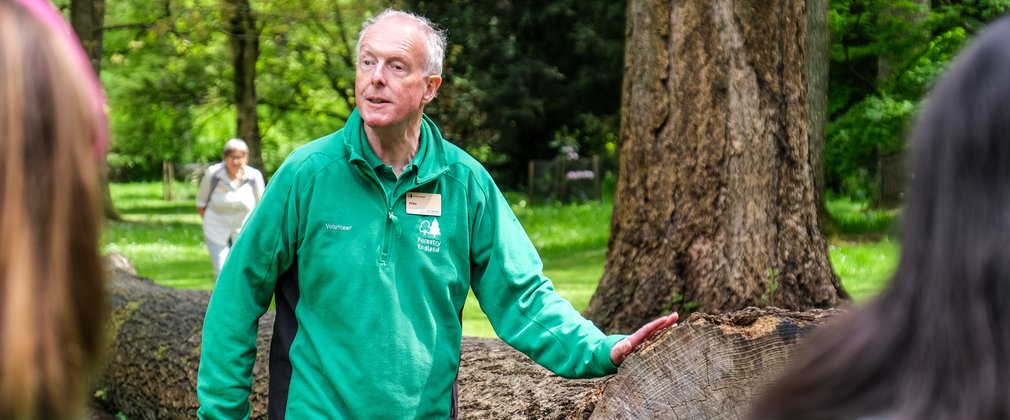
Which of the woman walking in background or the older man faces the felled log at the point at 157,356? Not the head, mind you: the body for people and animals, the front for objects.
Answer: the woman walking in background

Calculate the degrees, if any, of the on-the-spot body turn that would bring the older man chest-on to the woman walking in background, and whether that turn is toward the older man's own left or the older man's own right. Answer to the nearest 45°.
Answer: approximately 180°

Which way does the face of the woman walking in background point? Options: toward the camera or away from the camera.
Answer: toward the camera

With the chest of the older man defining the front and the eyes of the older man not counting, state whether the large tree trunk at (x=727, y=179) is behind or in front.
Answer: behind

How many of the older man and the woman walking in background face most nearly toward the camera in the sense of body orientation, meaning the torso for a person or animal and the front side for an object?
2

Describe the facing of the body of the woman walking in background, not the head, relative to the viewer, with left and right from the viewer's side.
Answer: facing the viewer

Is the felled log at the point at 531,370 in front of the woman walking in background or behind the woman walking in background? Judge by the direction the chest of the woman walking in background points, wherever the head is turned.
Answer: in front

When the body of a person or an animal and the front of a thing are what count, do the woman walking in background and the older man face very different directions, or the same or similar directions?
same or similar directions

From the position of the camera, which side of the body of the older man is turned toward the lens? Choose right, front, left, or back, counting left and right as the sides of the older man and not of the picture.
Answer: front

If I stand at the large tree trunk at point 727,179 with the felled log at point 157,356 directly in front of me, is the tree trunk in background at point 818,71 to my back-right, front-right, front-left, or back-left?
back-right

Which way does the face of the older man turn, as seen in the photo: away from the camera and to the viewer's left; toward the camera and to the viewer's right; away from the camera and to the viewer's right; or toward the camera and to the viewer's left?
toward the camera and to the viewer's left

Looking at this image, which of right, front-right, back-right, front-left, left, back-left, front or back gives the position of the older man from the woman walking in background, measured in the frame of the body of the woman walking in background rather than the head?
front
